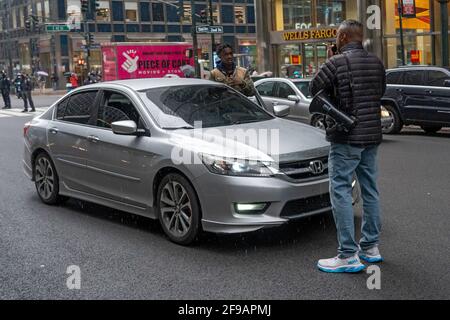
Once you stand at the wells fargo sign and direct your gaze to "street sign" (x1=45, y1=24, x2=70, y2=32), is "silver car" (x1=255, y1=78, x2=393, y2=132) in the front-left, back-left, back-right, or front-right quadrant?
back-left

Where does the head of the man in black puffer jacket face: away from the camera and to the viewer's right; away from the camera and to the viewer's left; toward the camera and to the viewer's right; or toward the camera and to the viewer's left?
away from the camera and to the viewer's left

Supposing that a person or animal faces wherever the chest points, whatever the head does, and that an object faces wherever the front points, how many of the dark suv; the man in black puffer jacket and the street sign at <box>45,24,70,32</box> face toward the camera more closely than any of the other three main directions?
1

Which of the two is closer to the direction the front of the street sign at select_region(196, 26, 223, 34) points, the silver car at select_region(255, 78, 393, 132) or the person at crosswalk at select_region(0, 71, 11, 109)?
the silver car

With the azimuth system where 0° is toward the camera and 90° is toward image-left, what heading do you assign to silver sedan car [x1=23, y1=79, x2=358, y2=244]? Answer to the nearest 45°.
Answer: approximately 315°

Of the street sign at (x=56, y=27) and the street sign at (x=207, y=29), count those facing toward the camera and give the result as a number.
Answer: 2

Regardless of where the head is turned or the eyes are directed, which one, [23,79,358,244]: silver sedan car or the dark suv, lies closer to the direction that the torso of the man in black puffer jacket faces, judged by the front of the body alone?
the silver sedan car
